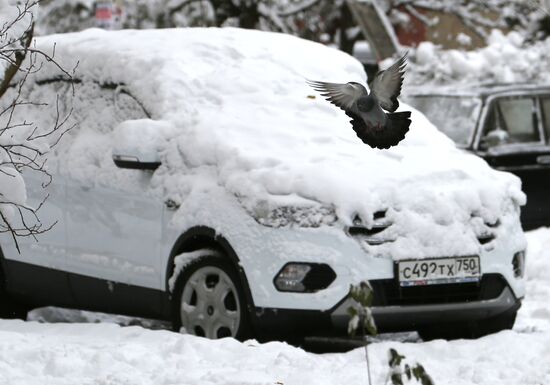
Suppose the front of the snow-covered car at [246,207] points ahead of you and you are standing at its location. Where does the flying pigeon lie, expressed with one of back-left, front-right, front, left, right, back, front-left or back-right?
front-right

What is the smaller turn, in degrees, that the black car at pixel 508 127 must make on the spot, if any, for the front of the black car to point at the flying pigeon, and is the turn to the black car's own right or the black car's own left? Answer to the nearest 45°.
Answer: approximately 45° to the black car's own left

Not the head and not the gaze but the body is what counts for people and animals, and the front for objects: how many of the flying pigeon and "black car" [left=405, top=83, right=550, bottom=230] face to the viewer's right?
0

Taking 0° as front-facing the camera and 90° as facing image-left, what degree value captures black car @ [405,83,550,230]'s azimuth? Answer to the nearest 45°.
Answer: approximately 45°

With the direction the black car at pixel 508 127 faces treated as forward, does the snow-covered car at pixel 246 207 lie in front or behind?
in front

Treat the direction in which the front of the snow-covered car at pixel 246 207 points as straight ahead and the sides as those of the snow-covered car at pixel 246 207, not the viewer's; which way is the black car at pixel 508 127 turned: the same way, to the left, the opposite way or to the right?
to the right

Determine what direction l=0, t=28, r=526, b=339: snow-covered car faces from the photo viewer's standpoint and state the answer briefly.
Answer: facing the viewer and to the right of the viewer

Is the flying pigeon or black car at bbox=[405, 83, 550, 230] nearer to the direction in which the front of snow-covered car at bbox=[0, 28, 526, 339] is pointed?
the flying pigeon

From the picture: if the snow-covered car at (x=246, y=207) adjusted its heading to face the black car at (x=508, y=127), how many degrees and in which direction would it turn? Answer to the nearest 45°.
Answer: approximately 90° to its left

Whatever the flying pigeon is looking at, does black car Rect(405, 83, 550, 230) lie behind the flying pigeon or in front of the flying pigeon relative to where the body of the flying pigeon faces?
behind
